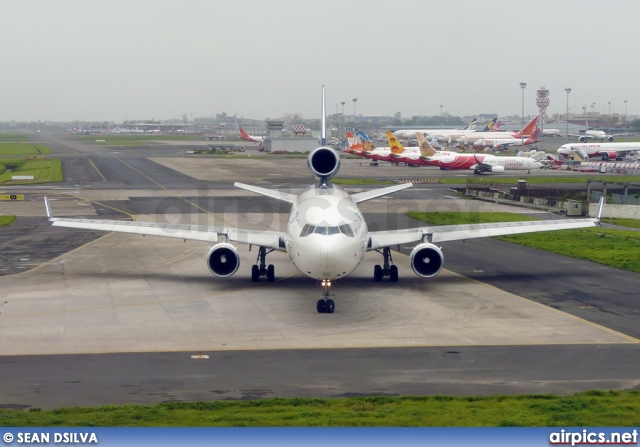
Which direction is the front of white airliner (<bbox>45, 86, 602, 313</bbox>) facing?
toward the camera
